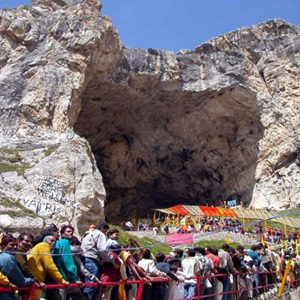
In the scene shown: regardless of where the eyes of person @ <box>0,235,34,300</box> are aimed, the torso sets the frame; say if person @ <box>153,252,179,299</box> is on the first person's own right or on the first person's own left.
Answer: on the first person's own left

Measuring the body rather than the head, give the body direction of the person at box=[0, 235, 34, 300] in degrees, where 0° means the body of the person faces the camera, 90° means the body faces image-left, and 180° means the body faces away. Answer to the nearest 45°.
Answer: approximately 315°

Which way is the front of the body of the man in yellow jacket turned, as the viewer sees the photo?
to the viewer's right

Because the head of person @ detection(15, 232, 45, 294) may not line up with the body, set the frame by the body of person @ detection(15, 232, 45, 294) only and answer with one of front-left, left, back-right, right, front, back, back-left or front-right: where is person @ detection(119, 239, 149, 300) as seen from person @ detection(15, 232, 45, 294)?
left

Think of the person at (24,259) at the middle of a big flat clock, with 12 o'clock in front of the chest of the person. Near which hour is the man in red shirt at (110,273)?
The man in red shirt is roughly at 9 o'clock from the person.

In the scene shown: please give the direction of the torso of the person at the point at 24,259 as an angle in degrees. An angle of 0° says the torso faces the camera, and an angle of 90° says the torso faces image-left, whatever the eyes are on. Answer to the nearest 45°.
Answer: approximately 315°

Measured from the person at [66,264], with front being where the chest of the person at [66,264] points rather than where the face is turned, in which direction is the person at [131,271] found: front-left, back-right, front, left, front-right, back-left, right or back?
front-left
